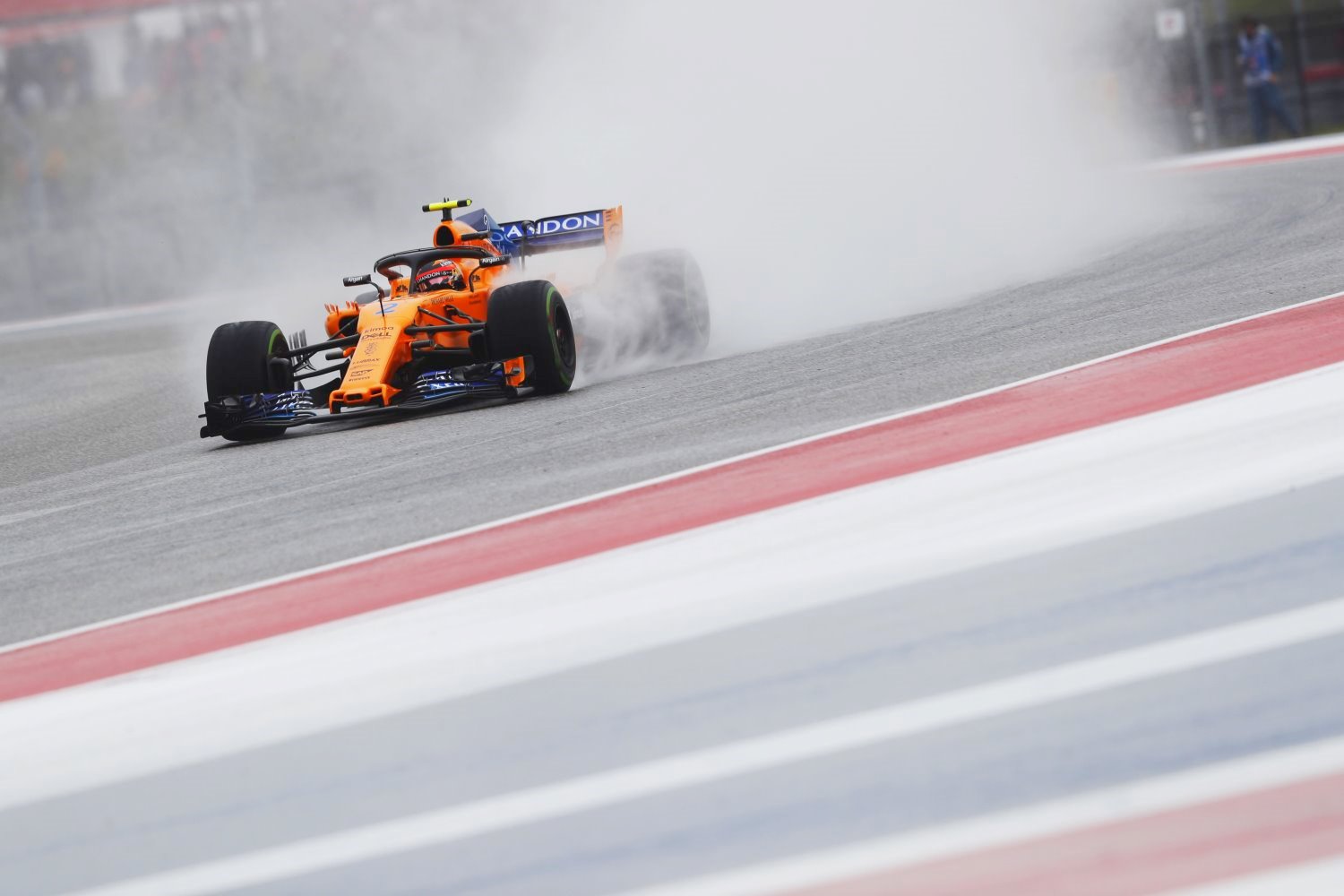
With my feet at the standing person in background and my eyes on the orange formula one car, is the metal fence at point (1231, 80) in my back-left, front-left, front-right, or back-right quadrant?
back-right

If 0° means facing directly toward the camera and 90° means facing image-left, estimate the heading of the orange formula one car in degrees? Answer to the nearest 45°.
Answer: approximately 45°

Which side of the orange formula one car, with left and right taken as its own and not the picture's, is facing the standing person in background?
back

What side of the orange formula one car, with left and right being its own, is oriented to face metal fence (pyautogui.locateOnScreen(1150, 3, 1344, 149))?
back
